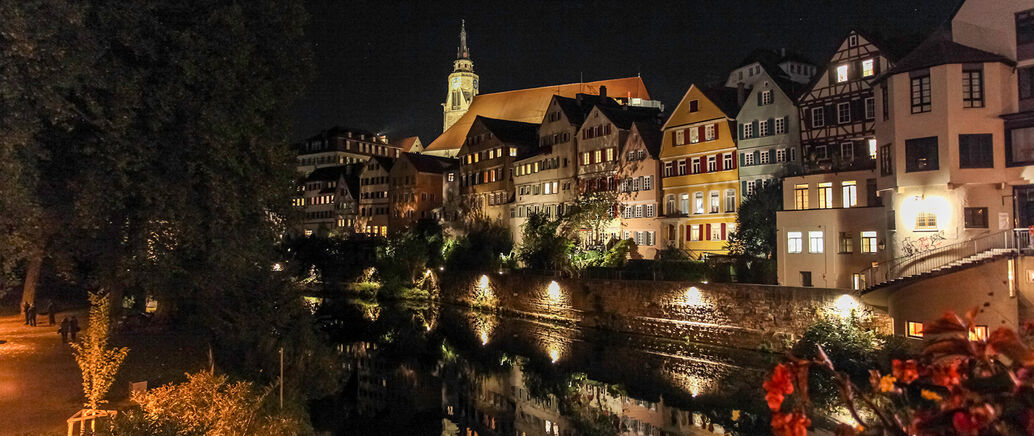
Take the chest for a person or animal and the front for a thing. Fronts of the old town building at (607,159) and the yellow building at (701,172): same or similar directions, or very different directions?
same or similar directions

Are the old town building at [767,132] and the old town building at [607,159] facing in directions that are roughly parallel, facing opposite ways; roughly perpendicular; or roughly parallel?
roughly parallel

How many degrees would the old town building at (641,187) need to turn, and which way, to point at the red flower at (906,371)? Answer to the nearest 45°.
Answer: approximately 45° to its left

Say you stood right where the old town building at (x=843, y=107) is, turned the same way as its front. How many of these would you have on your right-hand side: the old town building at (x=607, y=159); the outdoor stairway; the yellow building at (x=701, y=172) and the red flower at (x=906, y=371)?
2

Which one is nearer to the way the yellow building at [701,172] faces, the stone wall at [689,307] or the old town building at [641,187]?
the stone wall

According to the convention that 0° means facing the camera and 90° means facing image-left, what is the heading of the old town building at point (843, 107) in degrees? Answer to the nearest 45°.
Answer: approximately 45°

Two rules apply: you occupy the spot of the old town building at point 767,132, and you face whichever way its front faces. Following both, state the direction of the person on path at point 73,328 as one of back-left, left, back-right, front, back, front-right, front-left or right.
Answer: front

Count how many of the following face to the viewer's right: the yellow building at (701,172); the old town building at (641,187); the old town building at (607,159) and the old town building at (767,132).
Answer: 0

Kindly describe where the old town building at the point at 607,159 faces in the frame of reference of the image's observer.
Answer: facing the viewer and to the left of the viewer

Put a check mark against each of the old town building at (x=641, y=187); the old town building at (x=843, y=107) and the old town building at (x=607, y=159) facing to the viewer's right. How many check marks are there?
0

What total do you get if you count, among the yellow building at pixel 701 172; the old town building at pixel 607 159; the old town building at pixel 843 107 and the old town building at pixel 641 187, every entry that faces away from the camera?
0

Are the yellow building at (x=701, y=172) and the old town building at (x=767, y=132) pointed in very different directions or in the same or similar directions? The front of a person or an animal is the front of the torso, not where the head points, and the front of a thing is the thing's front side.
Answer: same or similar directions

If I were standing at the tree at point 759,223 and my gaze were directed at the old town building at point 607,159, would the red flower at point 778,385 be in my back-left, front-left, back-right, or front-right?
back-left
